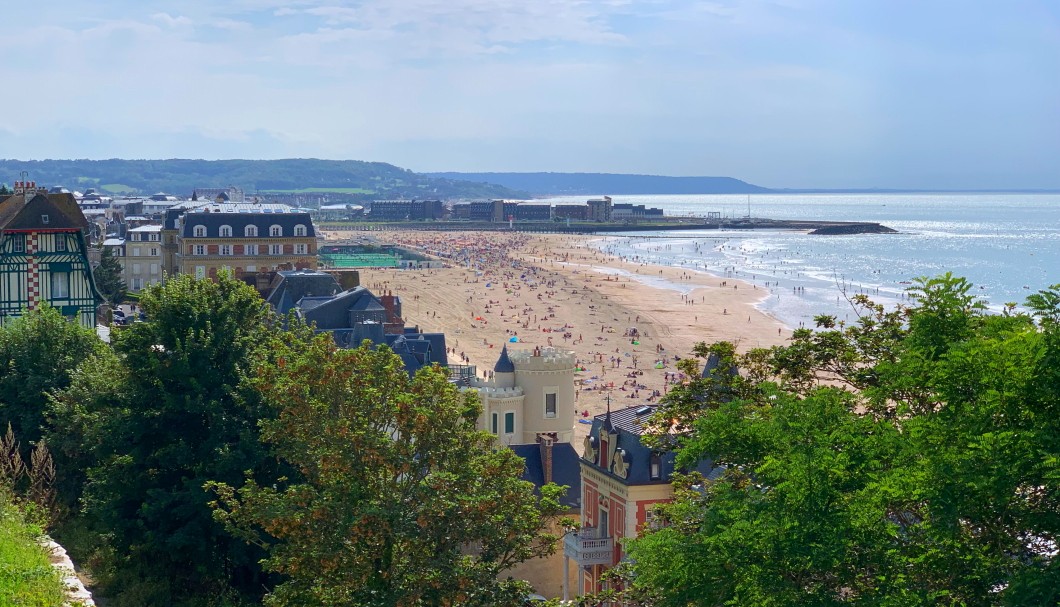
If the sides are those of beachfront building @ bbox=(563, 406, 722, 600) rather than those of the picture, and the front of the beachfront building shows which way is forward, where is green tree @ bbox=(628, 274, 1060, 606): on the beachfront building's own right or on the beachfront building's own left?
on the beachfront building's own left

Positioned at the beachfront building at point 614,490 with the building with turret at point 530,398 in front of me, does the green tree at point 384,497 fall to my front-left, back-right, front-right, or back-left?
back-left

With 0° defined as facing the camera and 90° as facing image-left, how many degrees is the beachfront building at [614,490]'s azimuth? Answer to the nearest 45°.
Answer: approximately 45°

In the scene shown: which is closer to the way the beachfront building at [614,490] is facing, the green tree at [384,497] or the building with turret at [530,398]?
the green tree

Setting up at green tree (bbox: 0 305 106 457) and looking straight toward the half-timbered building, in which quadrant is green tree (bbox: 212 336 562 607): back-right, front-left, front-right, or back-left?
back-right

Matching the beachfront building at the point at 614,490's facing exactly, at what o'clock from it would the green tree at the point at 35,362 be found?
The green tree is roughly at 2 o'clock from the beachfront building.

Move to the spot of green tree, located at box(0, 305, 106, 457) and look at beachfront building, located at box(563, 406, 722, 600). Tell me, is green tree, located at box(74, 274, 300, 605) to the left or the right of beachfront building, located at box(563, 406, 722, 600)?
right

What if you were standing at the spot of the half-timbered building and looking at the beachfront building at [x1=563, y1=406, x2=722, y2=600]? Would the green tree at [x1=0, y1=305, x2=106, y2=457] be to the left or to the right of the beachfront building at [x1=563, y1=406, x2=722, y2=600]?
right

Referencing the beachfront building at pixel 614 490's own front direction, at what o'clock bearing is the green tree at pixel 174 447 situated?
The green tree is roughly at 1 o'clock from the beachfront building.

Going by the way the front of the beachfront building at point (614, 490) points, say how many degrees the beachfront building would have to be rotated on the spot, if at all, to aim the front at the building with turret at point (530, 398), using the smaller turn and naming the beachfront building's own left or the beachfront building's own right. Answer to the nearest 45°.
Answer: approximately 135° to the beachfront building's own right

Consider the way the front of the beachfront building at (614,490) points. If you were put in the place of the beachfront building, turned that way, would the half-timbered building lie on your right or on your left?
on your right
